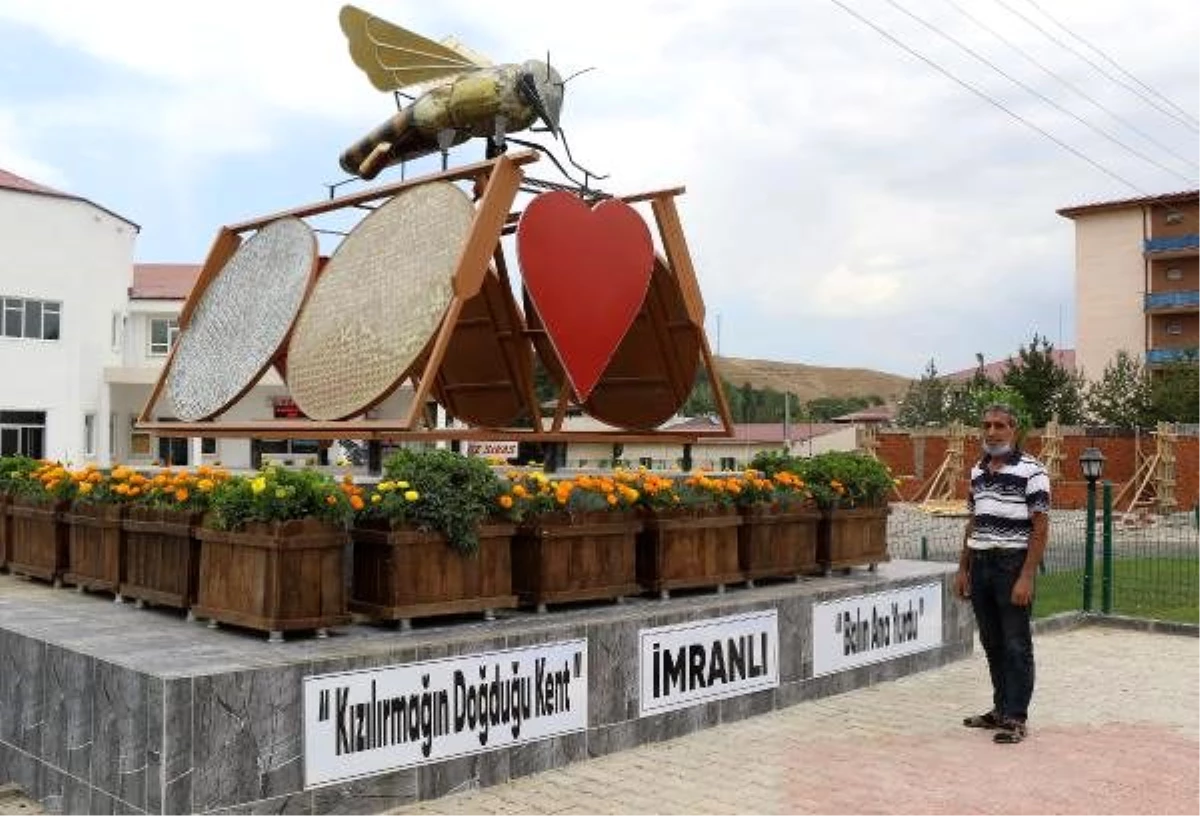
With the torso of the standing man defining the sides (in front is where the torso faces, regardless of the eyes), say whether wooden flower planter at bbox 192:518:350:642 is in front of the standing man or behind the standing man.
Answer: in front

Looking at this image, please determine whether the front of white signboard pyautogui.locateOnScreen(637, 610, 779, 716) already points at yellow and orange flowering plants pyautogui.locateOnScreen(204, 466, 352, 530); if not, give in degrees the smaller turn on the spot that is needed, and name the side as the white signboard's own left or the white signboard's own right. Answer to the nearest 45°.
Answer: approximately 90° to the white signboard's own right

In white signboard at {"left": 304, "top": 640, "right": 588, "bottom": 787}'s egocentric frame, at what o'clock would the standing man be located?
The standing man is roughly at 10 o'clock from the white signboard.

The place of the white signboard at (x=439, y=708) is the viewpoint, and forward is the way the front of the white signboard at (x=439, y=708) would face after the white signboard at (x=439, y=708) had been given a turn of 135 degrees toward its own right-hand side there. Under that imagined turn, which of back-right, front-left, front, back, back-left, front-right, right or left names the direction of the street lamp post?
back-right

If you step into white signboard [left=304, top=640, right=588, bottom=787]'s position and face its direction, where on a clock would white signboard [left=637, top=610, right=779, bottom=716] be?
white signboard [left=637, top=610, right=779, bottom=716] is roughly at 9 o'clock from white signboard [left=304, top=640, right=588, bottom=787].

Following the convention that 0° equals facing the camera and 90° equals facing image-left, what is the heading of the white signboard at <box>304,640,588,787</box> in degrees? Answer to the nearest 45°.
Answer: approximately 315°

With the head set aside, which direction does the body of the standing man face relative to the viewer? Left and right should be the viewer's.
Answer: facing the viewer and to the left of the viewer

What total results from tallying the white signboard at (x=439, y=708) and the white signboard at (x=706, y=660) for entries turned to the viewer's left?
0

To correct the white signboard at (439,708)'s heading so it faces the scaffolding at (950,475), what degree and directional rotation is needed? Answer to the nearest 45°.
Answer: approximately 90° to its left

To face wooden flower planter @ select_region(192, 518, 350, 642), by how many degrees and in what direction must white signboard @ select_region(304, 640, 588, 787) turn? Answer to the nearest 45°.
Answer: approximately 135° to its right

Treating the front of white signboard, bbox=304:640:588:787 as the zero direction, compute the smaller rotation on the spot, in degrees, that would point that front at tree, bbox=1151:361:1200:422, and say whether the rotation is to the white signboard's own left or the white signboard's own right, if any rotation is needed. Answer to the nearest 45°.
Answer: approximately 90° to the white signboard's own left

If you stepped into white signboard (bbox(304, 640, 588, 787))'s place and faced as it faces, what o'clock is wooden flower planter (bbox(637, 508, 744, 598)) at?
The wooden flower planter is roughly at 9 o'clock from the white signboard.
